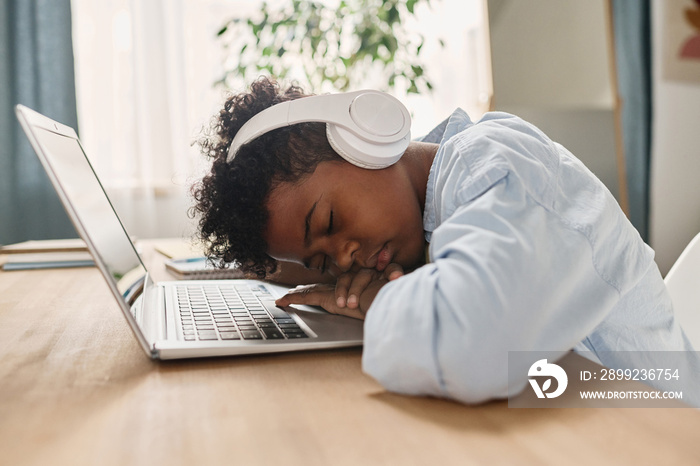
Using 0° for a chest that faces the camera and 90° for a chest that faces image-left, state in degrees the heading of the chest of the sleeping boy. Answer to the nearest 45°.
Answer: approximately 90°

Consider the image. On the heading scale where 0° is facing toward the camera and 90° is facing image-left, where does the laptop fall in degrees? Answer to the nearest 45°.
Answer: approximately 270°

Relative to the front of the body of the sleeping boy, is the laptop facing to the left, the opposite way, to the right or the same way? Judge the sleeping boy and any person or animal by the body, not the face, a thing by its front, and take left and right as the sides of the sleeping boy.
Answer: the opposite way
